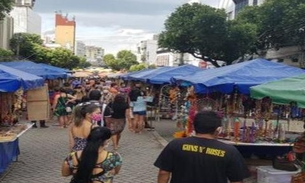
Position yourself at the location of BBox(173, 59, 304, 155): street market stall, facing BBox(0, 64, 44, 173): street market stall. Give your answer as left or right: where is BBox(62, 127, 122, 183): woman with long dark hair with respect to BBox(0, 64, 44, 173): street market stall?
left

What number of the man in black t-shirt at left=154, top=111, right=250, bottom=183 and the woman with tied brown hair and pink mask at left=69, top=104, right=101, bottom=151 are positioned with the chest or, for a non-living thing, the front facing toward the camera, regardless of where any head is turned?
0

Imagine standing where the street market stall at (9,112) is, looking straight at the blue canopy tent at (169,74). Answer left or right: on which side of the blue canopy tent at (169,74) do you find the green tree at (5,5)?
left

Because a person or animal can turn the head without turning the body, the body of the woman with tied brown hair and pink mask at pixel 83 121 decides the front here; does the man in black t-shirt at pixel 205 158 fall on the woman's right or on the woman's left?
on the woman's right

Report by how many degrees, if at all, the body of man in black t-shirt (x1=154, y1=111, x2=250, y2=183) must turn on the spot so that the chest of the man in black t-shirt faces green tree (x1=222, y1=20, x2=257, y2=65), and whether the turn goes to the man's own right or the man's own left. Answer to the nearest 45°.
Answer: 0° — they already face it

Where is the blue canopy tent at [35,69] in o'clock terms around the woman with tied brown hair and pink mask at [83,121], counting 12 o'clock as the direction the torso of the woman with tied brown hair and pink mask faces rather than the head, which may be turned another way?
The blue canopy tent is roughly at 10 o'clock from the woman with tied brown hair and pink mask.

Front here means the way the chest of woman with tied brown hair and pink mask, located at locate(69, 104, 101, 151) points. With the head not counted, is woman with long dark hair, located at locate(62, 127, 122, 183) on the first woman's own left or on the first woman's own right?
on the first woman's own right

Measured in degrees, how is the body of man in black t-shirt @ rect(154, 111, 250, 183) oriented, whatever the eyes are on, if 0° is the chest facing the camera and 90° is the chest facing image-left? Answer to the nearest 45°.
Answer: approximately 180°

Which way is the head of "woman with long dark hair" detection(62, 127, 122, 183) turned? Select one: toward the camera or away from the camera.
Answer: away from the camera

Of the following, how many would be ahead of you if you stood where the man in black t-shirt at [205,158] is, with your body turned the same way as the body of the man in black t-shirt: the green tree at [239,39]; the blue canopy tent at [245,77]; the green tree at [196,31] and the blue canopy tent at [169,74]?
4

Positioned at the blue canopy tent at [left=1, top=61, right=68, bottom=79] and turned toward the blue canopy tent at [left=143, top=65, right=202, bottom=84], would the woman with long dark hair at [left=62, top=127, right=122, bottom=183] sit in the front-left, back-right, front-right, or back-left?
front-right

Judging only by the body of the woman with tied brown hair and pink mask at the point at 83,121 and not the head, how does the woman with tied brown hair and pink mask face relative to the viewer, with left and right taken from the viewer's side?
facing away from the viewer and to the right of the viewer

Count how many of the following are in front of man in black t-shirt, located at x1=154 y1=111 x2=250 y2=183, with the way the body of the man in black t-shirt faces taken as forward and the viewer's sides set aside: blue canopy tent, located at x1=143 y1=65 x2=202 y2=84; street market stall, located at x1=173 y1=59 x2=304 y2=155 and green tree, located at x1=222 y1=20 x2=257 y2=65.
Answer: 3

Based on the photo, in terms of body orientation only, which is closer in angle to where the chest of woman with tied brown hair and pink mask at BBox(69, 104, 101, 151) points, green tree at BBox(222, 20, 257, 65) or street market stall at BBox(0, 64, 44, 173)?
the green tree
